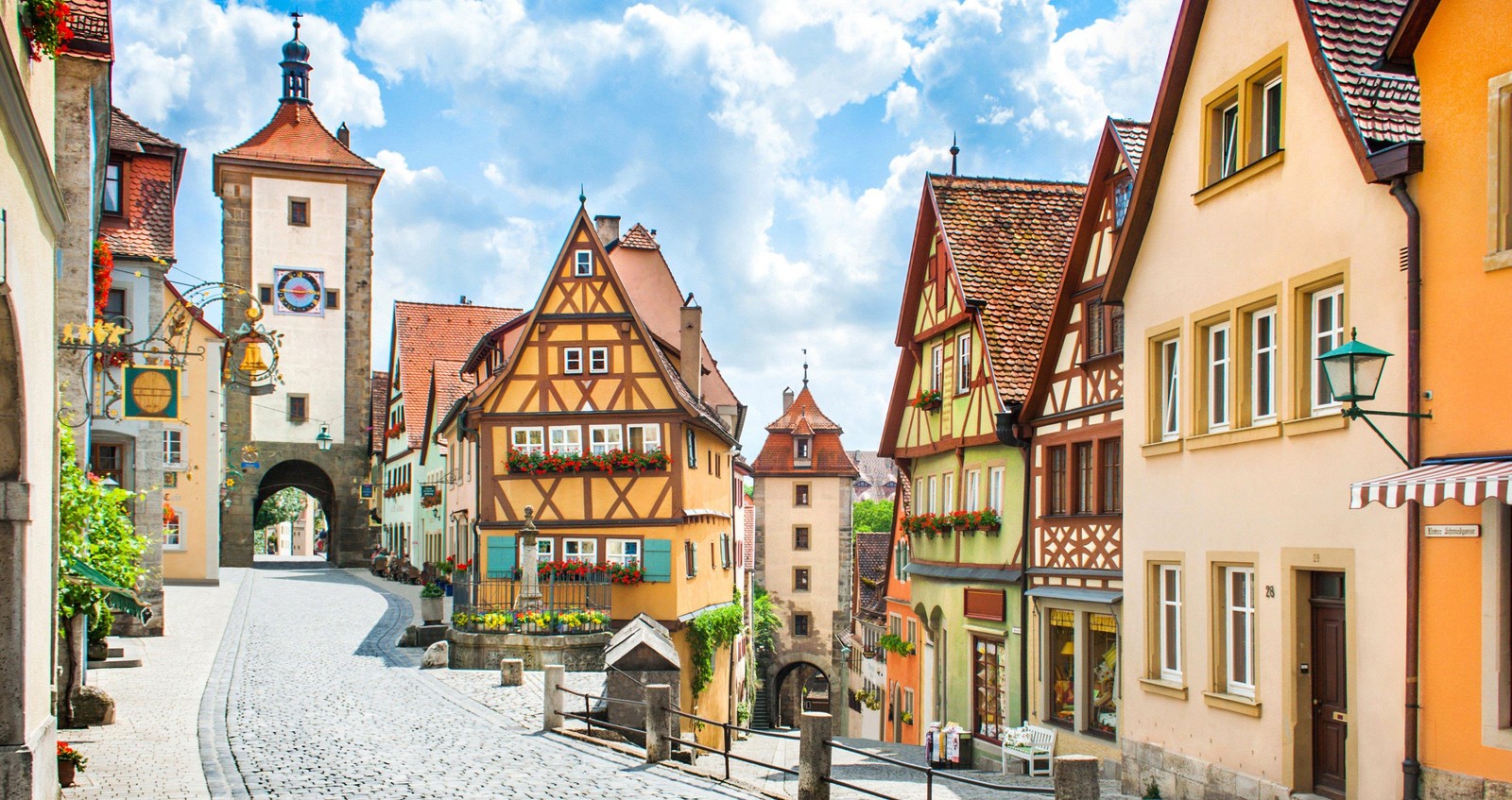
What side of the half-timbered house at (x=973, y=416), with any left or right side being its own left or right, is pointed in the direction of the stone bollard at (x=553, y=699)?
front

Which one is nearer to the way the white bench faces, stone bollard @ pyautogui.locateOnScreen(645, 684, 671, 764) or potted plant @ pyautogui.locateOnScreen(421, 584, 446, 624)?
the stone bollard

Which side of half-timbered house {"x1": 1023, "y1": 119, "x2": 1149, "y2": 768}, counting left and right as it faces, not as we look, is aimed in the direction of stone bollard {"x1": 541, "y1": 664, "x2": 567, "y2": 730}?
front

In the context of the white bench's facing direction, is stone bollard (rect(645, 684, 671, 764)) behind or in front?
in front

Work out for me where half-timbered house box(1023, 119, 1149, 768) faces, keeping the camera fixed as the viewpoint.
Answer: facing the viewer and to the left of the viewer

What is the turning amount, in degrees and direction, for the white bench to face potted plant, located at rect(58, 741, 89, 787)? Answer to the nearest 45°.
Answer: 0° — it already faces it
